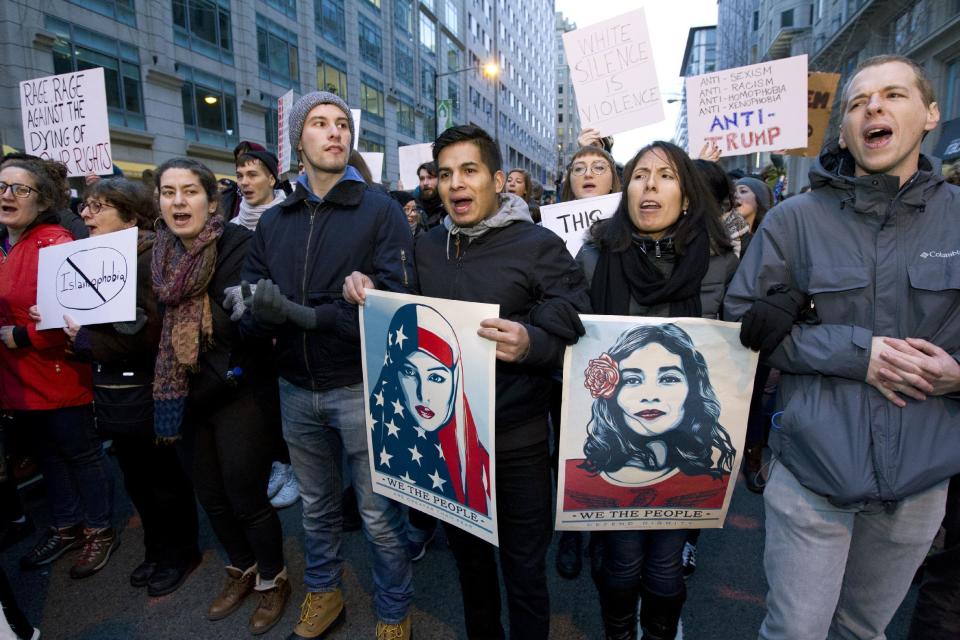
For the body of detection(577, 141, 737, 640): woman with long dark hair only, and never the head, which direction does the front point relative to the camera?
toward the camera

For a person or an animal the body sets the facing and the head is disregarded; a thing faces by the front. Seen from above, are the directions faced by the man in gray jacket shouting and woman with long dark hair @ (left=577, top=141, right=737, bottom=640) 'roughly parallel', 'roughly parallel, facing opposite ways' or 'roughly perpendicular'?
roughly parallel

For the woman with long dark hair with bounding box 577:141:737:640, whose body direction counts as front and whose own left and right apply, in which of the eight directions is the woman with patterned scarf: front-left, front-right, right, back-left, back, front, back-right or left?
right

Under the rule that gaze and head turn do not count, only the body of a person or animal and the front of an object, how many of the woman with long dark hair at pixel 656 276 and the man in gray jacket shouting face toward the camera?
2

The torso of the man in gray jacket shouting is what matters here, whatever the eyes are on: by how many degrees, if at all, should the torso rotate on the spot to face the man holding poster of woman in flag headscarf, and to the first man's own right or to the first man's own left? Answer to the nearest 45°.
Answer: approximately 90° to the first man's own right

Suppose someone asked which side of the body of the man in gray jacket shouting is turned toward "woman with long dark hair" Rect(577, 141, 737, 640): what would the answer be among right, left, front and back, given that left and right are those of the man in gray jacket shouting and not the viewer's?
right

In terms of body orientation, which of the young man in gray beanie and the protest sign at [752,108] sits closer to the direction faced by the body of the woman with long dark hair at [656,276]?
the young man in gray beanie

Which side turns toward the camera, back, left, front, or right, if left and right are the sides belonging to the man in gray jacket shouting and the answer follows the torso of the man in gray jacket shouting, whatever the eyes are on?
front

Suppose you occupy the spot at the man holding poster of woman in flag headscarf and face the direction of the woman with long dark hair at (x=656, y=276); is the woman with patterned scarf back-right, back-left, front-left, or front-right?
back-left

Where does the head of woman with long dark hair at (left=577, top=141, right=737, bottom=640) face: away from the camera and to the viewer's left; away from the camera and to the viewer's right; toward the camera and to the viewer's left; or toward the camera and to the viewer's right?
toward the camera and to the viewer's left

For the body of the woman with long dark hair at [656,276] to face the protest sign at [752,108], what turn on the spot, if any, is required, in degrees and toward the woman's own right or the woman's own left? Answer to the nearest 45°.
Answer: approximately 180°

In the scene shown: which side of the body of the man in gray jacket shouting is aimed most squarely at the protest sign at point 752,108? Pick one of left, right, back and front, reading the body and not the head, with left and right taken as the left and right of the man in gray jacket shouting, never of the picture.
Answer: back

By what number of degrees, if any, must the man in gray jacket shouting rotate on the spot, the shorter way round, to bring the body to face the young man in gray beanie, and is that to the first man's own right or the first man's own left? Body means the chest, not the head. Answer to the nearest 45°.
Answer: approximately 90° to the first man's own right
